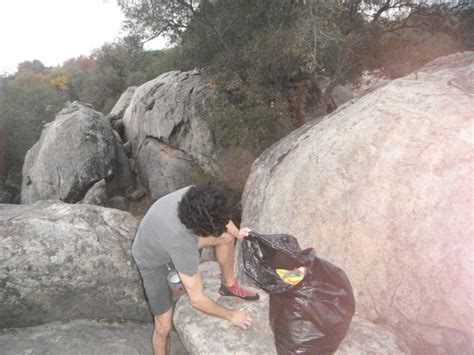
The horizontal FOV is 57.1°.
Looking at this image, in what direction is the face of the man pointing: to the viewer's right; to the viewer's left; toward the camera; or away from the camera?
to the viewer's right

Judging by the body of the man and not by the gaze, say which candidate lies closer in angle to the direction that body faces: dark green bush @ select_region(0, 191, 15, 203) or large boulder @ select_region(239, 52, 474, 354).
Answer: the large boulder

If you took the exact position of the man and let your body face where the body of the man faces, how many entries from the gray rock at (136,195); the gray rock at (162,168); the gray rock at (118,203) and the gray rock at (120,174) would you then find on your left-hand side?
4

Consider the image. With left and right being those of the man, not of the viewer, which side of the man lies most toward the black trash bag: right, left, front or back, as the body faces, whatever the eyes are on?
front

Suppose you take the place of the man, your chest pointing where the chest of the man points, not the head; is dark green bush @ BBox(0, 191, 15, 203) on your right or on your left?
on your left

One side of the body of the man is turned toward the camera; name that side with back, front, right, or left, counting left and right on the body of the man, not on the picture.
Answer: right

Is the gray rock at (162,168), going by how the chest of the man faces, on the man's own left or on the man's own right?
on the man's own left

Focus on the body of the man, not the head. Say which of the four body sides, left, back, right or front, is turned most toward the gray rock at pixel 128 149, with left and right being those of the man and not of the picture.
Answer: left

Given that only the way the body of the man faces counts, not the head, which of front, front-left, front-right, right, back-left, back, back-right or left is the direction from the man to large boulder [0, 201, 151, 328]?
back-left
